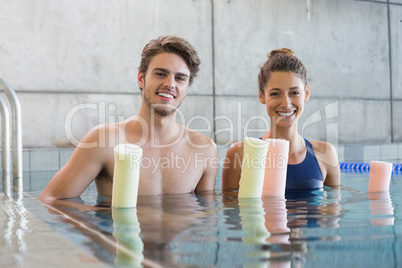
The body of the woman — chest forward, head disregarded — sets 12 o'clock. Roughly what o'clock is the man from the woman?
The man is roughly at 2 o'clock from the woman.

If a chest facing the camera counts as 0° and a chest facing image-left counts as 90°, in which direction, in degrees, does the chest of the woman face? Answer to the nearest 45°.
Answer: approximately 0°

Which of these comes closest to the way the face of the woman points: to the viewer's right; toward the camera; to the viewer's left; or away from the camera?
toward the camera

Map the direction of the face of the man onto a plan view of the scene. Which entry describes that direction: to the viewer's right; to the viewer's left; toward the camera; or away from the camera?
toward the camera
